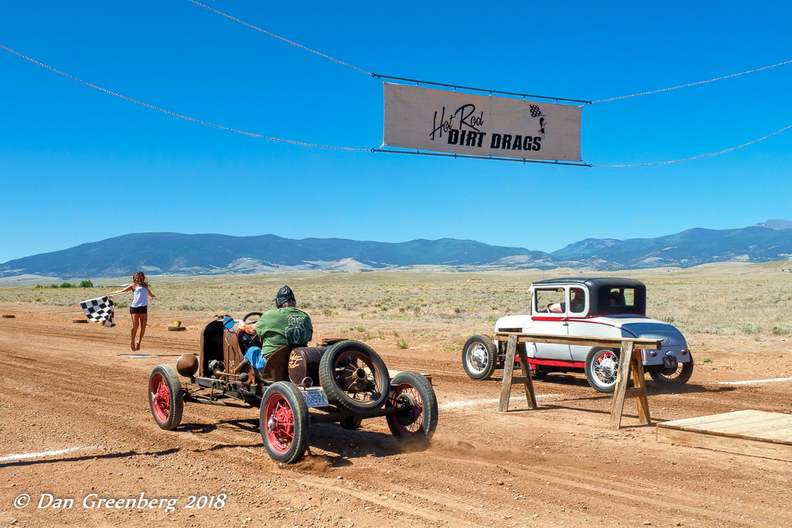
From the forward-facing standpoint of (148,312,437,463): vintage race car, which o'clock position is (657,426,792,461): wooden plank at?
The wooden plank is roughly at 5 o'clock from the vintage race car.

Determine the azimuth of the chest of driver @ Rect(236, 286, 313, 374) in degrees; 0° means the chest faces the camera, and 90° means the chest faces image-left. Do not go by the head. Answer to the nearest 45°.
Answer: approximately 135°

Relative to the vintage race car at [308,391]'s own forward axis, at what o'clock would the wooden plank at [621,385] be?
The wooden plank is roughly at 4 o'clock from the vintage race car.

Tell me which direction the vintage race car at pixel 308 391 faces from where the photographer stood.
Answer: facing away from the viewer and to the left of the viewer

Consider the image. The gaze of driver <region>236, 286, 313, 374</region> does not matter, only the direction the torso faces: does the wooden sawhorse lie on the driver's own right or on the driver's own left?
on the driver's own right

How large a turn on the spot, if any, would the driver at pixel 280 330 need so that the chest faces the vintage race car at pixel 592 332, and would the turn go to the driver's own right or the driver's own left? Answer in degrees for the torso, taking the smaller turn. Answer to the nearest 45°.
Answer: approximately 90° to the driver's own right
